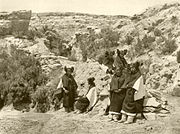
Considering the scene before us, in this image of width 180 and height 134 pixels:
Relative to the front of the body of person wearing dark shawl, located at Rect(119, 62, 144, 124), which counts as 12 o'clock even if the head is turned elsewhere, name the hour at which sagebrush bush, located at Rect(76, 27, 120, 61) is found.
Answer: The sagebrush bush is roughly at 4 o'clock from the person wearing dark shawl.

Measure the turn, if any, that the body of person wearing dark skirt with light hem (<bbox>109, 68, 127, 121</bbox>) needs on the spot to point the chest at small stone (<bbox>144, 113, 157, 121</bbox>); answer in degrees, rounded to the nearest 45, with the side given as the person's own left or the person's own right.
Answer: approximately 90° to the person's own left

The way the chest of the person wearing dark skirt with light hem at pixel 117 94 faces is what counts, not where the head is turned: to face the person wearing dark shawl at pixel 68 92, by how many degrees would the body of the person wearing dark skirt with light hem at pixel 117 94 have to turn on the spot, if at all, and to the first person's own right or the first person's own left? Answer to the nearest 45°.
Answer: approximately 135° to the first person's own right

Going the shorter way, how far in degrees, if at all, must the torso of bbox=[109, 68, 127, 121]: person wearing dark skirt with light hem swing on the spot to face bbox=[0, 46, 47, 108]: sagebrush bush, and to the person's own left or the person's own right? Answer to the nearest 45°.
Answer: approximately 135° to the person's own right

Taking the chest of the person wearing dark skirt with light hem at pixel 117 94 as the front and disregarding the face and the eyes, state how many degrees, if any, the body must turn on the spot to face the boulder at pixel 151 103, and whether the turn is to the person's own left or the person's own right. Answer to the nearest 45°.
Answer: approximately 90° to the person's own left

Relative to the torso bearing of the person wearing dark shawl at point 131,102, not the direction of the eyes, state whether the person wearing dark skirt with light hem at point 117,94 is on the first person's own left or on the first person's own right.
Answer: on the first person's own right

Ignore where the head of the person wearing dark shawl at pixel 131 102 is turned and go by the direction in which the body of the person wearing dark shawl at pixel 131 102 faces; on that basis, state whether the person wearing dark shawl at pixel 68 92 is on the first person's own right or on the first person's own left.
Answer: on the first person's own right

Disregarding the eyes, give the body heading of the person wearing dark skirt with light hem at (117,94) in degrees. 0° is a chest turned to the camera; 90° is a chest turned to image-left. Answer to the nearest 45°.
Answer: approximately 0°

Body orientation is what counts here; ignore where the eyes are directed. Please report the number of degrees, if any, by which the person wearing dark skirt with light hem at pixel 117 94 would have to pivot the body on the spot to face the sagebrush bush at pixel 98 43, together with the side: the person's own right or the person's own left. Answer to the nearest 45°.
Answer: approximately 180°

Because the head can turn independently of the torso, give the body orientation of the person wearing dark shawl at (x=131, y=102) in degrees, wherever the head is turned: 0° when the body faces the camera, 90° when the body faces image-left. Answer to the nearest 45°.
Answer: approximately 45°
